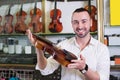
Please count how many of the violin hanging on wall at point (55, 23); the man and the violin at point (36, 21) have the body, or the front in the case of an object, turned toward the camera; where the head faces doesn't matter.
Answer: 3

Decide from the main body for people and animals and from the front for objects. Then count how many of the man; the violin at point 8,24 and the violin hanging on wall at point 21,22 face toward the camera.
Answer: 3

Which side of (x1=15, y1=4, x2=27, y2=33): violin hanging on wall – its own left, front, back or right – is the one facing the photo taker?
front

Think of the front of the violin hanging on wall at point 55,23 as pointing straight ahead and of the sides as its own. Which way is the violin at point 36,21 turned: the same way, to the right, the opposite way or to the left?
the same way

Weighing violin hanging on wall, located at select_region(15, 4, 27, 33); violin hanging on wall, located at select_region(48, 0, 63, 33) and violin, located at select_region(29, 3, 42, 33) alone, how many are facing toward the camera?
3

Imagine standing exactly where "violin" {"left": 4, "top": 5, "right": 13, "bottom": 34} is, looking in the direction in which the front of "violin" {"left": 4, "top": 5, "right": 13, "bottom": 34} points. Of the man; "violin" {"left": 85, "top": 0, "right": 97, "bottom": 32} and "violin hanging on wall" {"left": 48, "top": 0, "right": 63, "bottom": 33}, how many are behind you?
0

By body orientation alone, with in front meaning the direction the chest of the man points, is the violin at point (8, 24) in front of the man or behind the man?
behind

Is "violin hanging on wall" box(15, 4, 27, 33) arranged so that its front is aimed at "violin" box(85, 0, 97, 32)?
no

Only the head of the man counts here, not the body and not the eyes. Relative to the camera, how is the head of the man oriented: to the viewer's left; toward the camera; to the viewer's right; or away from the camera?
toward the camera

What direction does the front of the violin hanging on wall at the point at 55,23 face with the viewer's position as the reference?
facing the viewer

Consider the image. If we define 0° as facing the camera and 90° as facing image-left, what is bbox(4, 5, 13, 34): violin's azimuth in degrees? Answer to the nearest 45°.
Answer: approximately 0°

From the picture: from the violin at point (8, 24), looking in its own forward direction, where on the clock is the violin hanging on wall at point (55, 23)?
The violin hanging on wall is roughly at 10 o'clock from the violin.

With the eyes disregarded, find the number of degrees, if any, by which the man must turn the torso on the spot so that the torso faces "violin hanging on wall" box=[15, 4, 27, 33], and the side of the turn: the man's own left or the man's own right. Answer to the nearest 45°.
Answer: approximately 135° to the man's own right

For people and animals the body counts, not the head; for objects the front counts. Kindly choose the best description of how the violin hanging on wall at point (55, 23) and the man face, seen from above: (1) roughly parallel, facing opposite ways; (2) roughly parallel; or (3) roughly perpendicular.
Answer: roughly parallel

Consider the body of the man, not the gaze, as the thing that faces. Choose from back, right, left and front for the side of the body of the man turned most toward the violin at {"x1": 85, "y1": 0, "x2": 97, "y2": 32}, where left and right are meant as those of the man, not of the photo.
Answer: back

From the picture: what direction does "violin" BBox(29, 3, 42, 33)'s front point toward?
toward the camera
